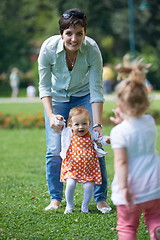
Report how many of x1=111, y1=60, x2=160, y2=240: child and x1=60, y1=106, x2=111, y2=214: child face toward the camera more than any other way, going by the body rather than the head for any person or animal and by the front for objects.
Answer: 1

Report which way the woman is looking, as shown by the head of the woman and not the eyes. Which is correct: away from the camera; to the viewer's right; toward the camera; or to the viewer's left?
toward the camera

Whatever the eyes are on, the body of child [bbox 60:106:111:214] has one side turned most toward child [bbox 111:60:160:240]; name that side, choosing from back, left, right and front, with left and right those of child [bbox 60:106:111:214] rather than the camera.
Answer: front

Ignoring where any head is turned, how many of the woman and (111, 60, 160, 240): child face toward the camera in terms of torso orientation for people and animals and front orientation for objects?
1

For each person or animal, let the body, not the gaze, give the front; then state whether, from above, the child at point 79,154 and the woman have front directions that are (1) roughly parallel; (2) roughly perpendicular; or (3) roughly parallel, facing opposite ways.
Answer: roughly parallel

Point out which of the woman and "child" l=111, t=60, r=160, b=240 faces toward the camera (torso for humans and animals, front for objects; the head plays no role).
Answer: the woman

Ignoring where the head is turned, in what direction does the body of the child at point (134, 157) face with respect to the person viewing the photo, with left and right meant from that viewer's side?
facing away from the viewer and to the left of the viewer

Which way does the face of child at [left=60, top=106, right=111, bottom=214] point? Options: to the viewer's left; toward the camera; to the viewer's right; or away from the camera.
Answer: toward the camera

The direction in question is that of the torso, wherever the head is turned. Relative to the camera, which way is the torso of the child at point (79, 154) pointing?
toward the camera

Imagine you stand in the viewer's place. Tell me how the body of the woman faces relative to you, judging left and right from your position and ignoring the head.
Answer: facing the viewer

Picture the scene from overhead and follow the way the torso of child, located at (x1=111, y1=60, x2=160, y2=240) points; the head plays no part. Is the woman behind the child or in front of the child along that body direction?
in front
